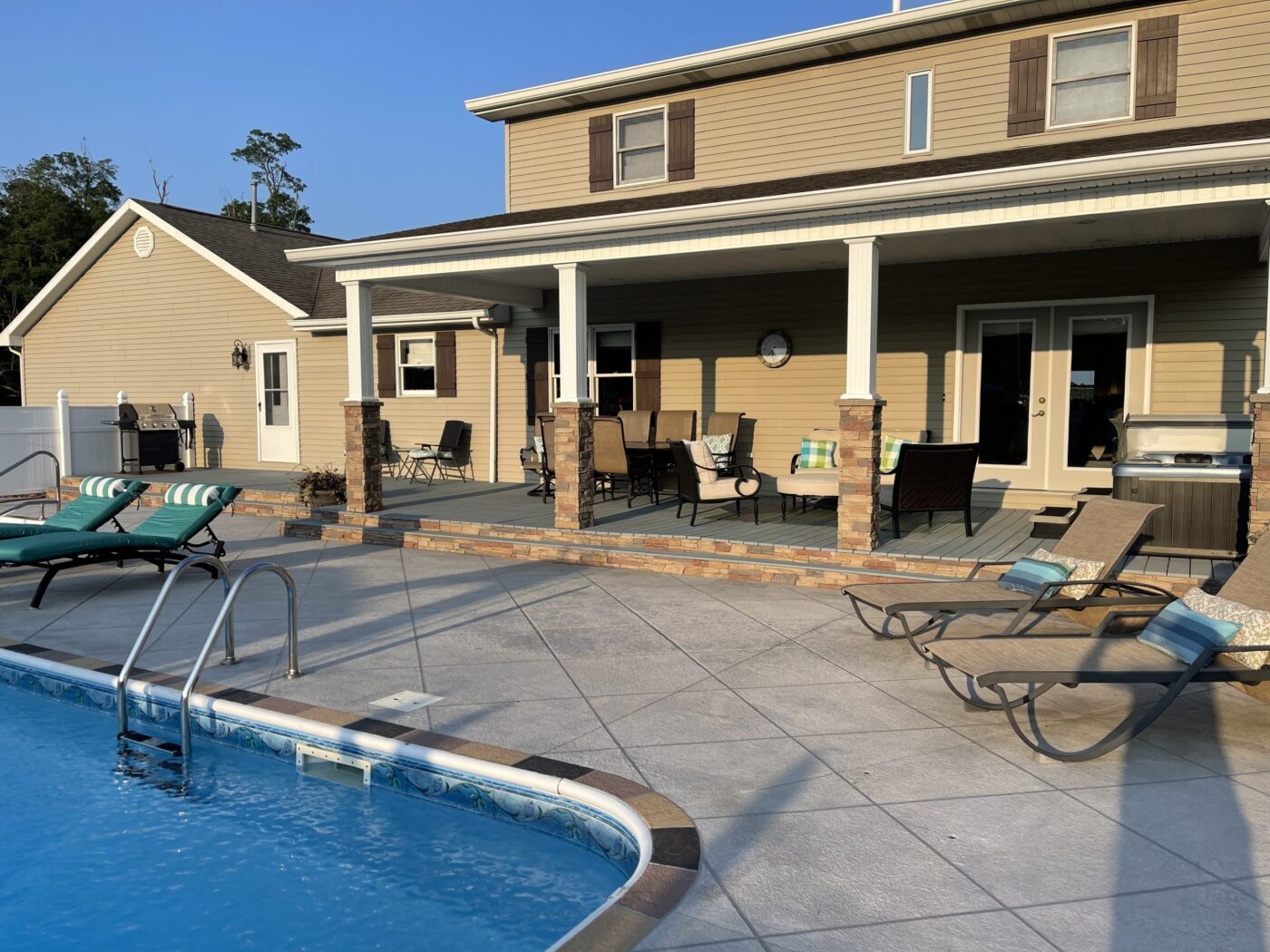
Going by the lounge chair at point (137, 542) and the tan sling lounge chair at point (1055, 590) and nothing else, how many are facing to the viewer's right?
0

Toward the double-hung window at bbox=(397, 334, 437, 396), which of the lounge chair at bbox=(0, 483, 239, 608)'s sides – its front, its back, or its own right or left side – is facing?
back

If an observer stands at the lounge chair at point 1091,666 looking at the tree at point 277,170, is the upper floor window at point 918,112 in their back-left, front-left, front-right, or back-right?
front-right

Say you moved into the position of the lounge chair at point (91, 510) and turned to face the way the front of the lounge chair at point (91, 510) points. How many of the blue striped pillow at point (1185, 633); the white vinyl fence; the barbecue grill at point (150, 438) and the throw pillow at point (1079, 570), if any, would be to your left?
2

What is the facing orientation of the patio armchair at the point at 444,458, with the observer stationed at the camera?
facing the viewer and to the left of the viewer

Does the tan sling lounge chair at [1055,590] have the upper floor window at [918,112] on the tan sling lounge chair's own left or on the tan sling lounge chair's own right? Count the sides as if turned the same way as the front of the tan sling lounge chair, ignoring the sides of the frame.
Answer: on the tan sling lounge chair's own right

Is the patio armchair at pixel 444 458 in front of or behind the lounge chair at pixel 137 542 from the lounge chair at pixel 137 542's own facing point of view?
behind

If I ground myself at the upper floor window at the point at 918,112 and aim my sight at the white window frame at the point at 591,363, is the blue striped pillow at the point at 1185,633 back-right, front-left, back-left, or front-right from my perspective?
back-left

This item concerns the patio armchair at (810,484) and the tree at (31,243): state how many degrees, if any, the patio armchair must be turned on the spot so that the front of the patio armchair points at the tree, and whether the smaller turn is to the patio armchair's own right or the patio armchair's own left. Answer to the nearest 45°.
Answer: approximately 90° to the patio armchair's own right

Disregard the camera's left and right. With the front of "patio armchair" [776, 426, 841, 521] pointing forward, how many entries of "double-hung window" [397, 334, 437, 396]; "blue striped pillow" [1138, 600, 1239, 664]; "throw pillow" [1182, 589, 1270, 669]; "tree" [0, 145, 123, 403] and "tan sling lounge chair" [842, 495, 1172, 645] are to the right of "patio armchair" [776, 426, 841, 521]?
2

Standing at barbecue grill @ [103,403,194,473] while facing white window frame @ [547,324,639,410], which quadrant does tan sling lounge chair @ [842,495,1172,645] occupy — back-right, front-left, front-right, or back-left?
front-right

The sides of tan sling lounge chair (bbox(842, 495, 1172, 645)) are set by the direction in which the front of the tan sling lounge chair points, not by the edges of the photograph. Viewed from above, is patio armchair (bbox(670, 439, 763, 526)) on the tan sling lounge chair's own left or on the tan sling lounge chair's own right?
on the tan sling lounge chair's own right

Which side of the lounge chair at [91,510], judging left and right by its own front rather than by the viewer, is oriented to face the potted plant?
back

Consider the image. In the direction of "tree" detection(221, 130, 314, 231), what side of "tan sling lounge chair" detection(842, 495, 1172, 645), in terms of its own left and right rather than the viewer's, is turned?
right

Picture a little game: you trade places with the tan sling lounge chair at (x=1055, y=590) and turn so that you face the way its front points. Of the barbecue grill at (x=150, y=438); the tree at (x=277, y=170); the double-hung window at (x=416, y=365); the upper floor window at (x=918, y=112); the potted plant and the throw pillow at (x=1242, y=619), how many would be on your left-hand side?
1

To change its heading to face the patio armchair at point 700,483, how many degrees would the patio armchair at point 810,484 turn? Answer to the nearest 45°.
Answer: approximately 45° to its right
